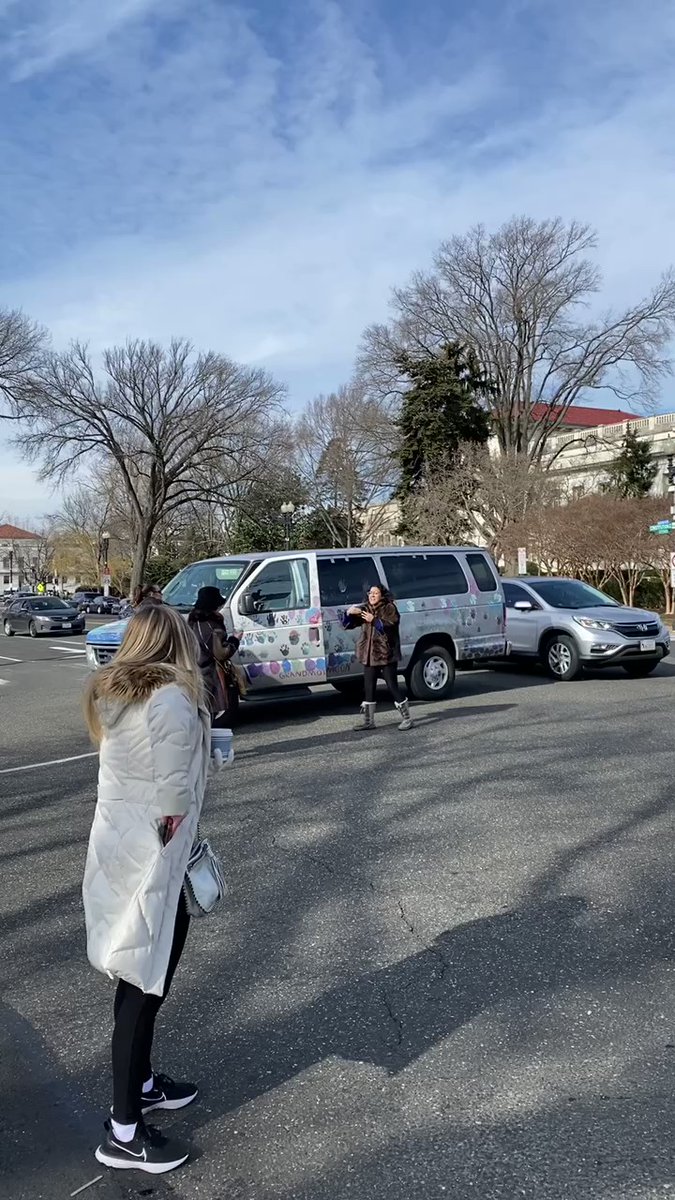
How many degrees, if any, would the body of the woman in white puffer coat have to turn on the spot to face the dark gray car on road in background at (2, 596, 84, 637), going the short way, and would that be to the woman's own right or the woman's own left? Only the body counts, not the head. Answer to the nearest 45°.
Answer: approximately 45° to the woman's own left

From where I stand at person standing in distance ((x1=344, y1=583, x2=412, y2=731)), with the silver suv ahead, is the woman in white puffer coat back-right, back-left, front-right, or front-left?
back-right

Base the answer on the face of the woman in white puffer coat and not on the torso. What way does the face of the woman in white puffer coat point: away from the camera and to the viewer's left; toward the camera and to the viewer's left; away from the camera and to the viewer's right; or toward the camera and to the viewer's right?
away from the camera and to the viewer's right

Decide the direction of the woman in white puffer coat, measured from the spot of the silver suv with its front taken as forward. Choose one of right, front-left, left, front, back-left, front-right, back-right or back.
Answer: front-right

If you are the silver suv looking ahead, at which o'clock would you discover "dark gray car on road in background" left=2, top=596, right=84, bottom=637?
The dark gray car on road in background is roughly at 6 o'clock from the silver suv.

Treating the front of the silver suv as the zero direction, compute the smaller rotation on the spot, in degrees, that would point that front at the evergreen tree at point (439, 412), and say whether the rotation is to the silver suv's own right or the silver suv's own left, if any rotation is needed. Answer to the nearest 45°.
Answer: approximately 135° to the silver suv's own left

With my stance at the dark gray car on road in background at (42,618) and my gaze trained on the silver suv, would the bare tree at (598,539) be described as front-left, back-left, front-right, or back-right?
front-left

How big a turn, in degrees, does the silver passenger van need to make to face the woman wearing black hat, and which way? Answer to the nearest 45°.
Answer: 0° — it already faces them

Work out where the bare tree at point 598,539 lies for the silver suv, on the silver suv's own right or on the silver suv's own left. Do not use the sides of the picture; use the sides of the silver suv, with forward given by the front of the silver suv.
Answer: on the silver suv's own left

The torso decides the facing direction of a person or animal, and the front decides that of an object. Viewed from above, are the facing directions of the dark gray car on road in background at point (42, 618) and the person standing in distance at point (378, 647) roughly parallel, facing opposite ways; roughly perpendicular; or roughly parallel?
roughly perpendicular

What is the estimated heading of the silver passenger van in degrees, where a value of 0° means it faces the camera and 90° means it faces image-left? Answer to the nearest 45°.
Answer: approximately 45°

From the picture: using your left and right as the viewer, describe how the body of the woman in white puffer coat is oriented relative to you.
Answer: facing away from the viewer and to the right of the viewer

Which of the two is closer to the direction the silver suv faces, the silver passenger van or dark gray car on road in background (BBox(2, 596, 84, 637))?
the silver passenger van

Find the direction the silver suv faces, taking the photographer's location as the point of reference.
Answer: facing the viewer and to the right of the viewer

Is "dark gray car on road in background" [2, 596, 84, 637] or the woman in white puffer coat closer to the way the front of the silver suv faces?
the woman in white puffer coat

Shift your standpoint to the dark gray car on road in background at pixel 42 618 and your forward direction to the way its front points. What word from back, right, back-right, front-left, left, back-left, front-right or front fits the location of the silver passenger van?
front-right
